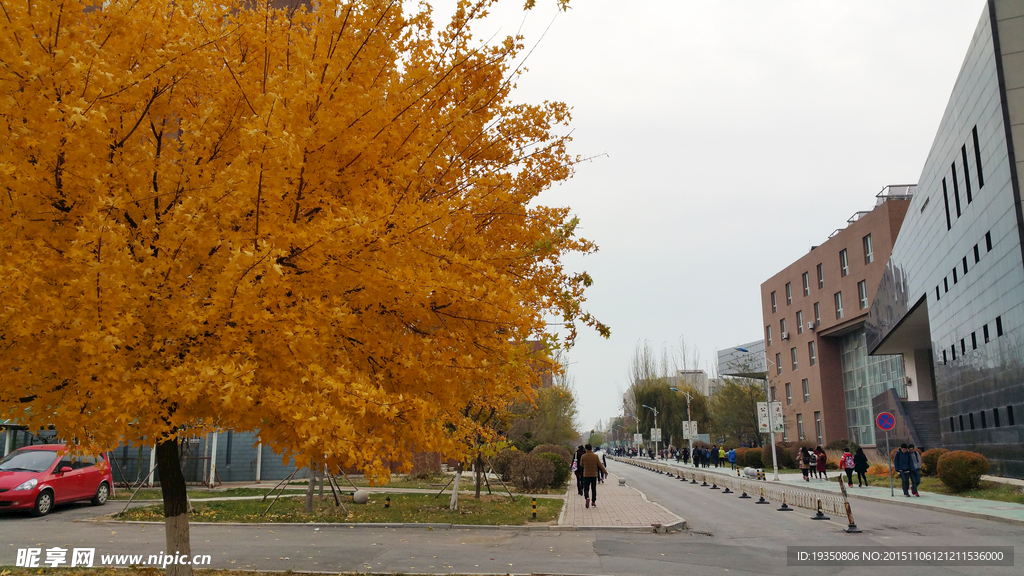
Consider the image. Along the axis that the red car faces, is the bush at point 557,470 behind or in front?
behind

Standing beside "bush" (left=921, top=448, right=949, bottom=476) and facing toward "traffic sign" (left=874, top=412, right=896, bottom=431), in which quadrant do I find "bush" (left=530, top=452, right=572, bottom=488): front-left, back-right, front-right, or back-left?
front-right

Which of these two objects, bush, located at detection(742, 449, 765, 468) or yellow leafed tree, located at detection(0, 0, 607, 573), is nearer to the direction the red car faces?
the yellow leafed tree

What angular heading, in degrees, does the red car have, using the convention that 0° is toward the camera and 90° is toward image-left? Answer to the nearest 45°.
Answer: approximately 45°

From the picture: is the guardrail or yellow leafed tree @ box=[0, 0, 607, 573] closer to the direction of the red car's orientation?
the yellow leafed tree

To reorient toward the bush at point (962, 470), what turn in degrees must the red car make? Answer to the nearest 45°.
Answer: approximately 135° to its left
